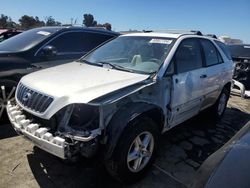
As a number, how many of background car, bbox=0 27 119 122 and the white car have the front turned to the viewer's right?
0

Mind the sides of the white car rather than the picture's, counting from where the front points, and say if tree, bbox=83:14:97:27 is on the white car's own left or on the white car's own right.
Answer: on the white car's own right

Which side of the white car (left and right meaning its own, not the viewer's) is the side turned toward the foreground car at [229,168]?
left

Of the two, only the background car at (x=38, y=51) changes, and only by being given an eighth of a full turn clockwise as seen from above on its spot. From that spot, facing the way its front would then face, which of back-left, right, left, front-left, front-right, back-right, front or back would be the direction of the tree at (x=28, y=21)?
right

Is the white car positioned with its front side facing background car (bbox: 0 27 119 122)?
no

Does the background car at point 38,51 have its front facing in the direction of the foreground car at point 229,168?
no

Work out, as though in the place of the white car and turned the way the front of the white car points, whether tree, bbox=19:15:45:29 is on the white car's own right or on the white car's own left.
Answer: on the white car's own right

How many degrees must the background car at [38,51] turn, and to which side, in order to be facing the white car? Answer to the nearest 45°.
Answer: approximately 90° to its left

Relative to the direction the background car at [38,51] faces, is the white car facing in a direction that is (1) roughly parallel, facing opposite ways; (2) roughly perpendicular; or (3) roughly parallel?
roughly parallel

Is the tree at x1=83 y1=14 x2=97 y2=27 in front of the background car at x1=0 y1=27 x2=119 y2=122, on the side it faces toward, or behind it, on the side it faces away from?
behind

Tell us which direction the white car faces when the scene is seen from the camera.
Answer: facing the viewer and to the left of the viewer

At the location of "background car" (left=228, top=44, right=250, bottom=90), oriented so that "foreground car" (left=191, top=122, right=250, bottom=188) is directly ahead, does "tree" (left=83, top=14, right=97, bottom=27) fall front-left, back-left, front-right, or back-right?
back-right

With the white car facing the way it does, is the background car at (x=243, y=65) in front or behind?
behind

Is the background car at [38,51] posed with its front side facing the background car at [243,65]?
no

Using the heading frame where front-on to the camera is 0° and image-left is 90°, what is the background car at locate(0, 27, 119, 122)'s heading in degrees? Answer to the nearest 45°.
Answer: approximately 45°
